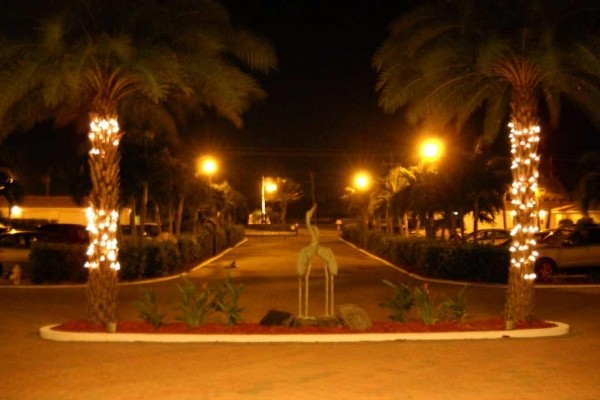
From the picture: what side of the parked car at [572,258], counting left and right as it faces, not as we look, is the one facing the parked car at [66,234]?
front

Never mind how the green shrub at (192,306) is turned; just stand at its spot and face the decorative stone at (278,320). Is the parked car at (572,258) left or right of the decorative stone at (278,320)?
left

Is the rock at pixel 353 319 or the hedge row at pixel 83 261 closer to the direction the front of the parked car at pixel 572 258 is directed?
the hedge row

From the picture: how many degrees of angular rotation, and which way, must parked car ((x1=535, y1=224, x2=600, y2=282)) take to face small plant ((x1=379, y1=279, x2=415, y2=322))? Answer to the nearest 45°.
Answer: approximately 90° to its left

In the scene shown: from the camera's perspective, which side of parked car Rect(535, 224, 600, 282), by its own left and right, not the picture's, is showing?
left
